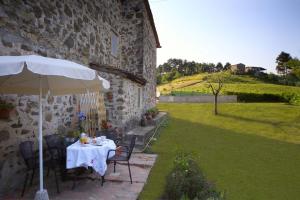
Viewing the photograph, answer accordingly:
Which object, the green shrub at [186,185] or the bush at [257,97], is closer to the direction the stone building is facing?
the green shrub

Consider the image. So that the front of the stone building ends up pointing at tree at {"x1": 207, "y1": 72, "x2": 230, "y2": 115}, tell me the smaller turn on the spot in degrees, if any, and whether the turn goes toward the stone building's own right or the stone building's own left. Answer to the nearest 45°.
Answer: approximately 90° to the stone building's own left

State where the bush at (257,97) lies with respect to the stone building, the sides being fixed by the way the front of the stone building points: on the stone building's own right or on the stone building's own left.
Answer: on the stone building's own left

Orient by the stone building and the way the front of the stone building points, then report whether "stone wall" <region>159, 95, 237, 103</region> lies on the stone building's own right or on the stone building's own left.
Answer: on the stone building's own left

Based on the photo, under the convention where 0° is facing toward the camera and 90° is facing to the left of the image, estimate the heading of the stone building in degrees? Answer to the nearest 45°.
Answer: approximately 315°
